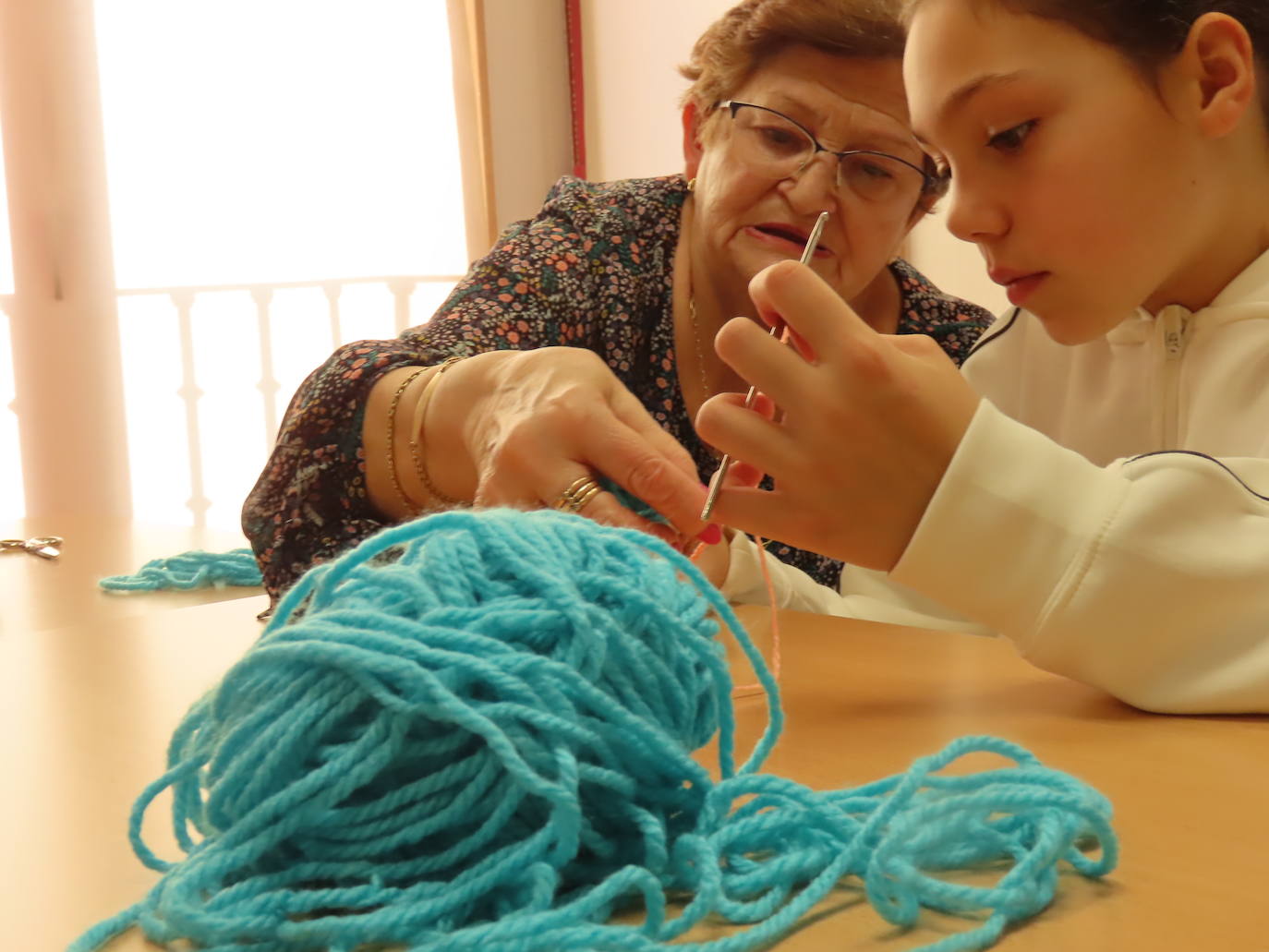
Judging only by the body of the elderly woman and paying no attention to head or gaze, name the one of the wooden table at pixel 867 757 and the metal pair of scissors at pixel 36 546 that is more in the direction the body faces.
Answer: the wooden table

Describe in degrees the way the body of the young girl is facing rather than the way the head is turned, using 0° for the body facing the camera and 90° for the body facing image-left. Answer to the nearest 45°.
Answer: approximately 45°

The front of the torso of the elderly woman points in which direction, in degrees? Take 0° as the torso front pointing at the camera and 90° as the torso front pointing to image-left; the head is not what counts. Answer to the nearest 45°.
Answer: approximately 0°
